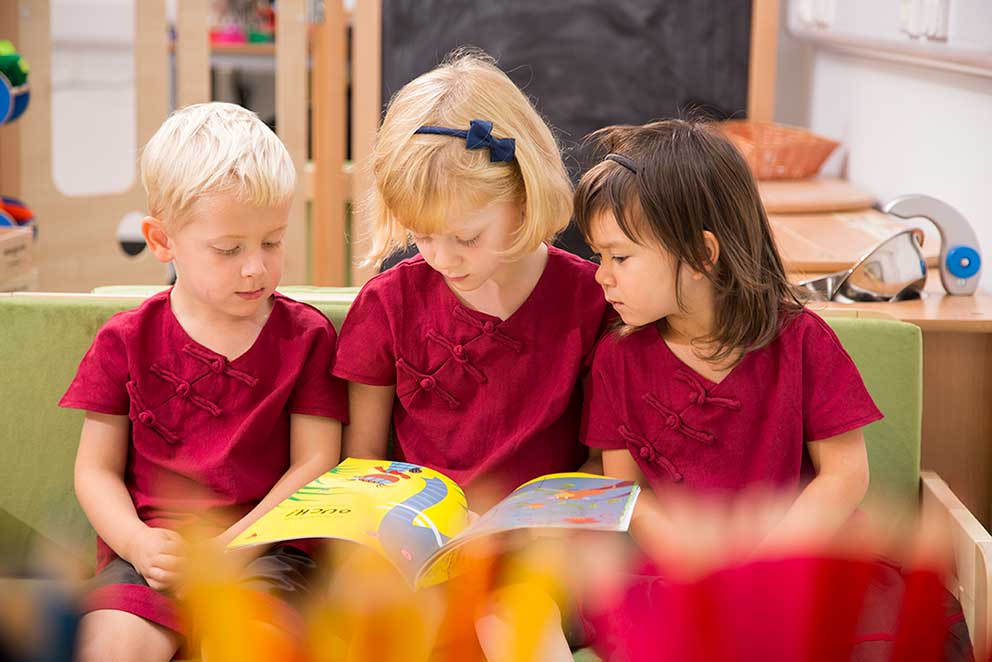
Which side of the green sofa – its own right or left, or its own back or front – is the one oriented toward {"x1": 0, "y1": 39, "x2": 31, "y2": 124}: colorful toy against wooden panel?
back

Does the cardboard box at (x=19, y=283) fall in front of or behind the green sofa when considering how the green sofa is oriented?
behind

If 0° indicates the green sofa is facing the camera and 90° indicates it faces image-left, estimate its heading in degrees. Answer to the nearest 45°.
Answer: approximately 0°

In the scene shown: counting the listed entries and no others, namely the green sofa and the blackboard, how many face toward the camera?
2

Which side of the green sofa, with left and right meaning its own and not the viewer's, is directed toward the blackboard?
back

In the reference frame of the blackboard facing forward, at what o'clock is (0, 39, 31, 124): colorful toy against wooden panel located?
The colorful toy against wooden panel is roughly at 2 o'clock from the blackboard.
